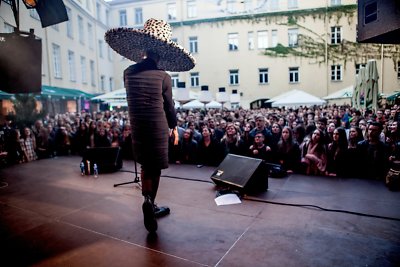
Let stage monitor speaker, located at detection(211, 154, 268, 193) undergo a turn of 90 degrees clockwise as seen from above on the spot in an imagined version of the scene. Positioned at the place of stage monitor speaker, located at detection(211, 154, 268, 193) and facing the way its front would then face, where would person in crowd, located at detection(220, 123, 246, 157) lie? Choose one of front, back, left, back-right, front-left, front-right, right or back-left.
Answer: front-right

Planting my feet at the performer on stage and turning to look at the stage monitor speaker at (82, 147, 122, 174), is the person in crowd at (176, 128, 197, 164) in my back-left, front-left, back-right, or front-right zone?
front-right

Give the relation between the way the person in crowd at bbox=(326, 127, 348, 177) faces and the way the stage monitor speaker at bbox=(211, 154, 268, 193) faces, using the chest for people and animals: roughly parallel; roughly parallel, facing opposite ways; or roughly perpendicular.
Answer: roughly parallel

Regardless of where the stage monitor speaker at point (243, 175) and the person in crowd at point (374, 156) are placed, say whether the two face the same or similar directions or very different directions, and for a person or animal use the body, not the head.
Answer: same or similar directions

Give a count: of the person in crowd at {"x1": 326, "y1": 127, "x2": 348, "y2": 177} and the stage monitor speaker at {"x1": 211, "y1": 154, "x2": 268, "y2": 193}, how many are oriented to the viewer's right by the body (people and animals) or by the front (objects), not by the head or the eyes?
0

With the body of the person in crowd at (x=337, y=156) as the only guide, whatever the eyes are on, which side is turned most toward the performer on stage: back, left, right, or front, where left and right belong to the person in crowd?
front

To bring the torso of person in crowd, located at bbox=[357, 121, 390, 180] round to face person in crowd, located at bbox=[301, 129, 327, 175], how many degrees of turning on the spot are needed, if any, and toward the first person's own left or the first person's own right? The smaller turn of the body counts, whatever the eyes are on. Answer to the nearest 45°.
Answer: approximately 45° to the first person's own right

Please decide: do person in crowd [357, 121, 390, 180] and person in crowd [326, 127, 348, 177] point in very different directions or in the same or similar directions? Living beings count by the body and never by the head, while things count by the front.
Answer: same or similar directions

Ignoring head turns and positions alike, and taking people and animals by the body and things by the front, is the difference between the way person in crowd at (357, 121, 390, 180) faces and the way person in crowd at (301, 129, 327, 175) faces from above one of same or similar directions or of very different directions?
same or similar directions

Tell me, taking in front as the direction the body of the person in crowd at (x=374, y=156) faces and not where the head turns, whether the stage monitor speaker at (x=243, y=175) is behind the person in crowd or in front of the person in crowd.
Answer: in front

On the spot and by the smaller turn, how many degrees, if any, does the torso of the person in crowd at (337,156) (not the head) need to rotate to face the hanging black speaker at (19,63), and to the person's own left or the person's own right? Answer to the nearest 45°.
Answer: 0° — they already face it

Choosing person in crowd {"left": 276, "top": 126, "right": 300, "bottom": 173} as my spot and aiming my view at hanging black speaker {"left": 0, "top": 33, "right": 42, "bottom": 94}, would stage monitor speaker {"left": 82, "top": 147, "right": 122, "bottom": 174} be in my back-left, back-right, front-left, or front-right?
front-right

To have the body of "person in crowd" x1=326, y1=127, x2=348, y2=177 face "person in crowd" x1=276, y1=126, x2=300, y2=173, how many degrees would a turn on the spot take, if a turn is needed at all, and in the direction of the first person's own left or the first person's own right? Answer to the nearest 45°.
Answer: approximately 45° to the first person's own right

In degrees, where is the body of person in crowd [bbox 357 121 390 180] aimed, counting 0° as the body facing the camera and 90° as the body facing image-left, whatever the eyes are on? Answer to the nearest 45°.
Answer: approximately 45°

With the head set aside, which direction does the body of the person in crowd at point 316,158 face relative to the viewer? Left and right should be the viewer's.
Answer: facing the viewer and to the left of the viewer

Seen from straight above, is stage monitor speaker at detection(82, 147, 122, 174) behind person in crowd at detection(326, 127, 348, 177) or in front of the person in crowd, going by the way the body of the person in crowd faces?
in front

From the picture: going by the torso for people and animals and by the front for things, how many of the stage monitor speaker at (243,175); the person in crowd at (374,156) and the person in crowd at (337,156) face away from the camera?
0
